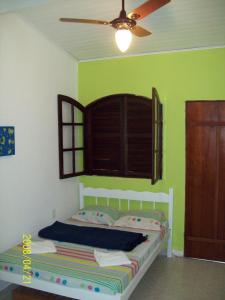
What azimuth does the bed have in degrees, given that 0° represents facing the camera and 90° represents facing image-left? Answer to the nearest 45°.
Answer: approximately 45°

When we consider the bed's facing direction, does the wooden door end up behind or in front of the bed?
behind

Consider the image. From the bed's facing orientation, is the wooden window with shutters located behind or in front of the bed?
behind
